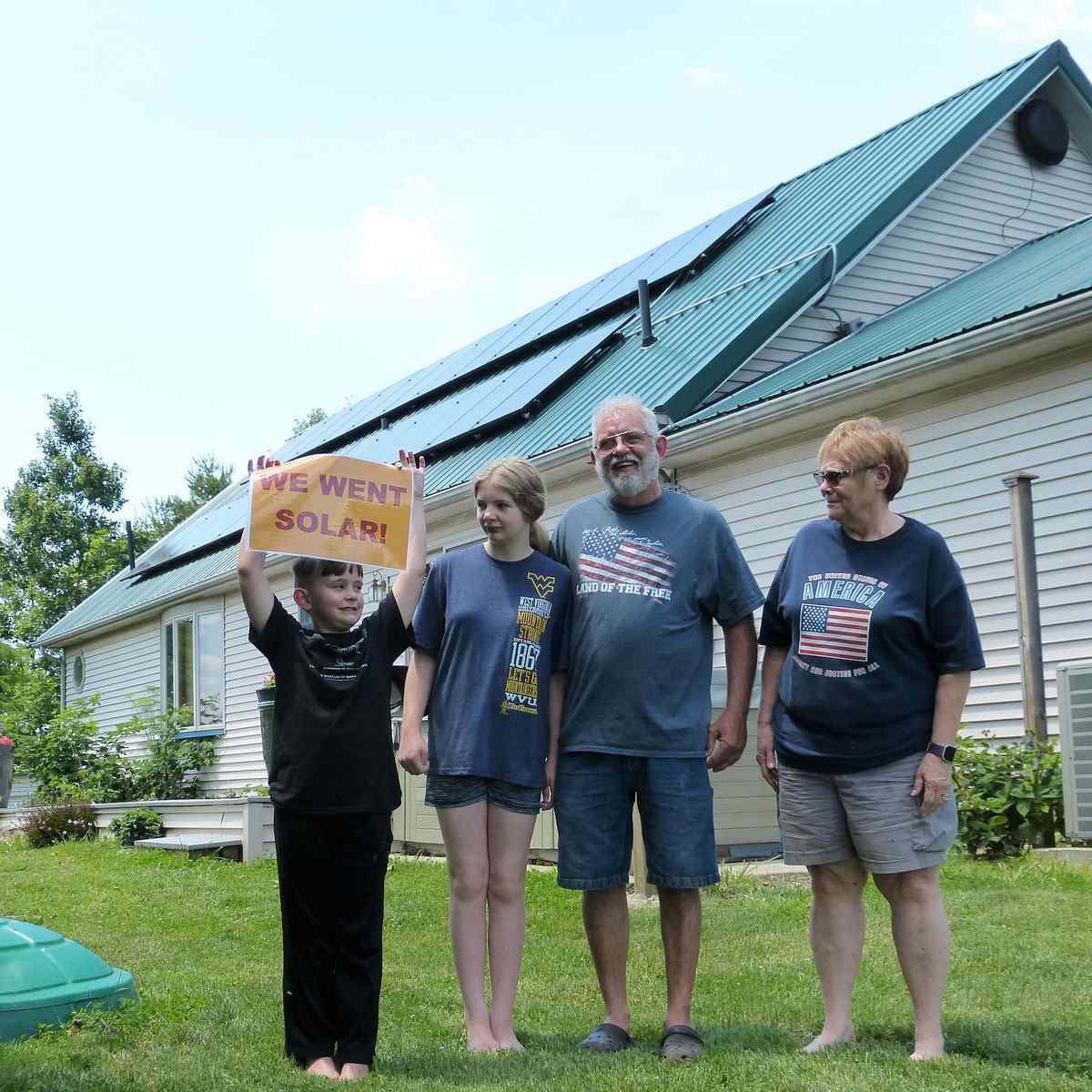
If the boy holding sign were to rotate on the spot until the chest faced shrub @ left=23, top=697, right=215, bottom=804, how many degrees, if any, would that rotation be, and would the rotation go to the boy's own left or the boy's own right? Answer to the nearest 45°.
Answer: approximately 180°

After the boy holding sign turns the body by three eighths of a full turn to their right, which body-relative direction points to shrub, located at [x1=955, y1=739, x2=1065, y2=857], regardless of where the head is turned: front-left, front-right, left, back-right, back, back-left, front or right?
right

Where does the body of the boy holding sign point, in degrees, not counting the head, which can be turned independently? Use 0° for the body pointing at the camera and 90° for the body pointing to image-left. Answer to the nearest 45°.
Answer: approximately 0°

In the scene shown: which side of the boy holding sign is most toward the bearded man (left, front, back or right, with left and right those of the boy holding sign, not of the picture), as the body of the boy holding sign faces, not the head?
left

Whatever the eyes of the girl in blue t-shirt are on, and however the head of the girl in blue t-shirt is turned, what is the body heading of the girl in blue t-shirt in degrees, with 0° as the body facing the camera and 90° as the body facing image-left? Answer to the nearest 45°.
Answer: approximately 0°

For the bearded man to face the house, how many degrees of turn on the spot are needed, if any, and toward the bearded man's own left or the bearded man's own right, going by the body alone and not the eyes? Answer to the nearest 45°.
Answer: approximately 180°
